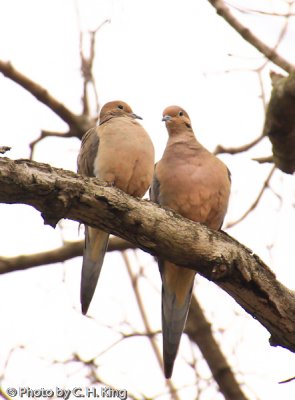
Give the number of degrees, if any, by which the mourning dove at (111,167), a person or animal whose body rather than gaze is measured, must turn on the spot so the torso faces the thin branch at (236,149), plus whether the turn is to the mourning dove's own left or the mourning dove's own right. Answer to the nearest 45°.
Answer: approximately 45° to the mourning dove's own left

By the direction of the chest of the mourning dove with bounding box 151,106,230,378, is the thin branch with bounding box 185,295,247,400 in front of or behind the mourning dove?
behind

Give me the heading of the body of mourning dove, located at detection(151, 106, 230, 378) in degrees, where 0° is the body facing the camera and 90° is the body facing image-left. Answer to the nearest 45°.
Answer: approximately 0°

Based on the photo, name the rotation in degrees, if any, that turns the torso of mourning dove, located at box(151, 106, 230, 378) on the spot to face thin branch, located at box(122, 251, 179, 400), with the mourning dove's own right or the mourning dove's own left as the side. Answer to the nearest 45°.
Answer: approximately 135° to the mourning dove's own right

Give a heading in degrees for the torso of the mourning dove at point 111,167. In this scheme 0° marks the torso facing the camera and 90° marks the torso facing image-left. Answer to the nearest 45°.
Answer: approximately 315°
